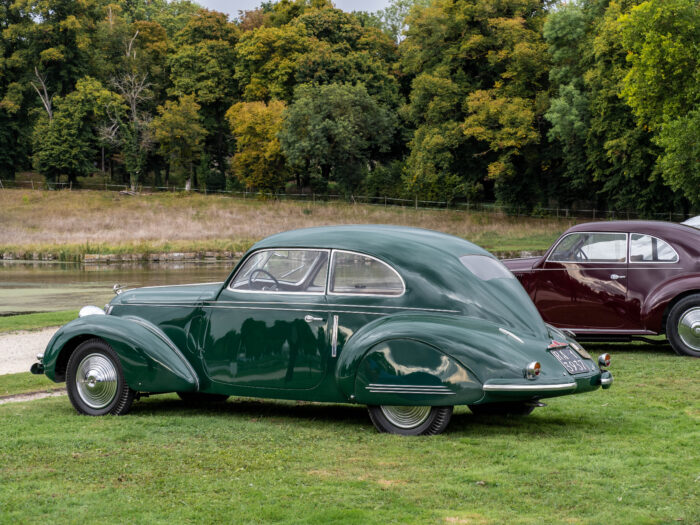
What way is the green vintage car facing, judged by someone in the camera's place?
facing away from the viewer and to the left of the viewer

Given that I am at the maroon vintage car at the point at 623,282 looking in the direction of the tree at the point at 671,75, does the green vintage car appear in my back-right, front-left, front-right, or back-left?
back-left

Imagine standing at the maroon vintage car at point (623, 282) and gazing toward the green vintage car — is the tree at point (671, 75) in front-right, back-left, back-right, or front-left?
back-right
